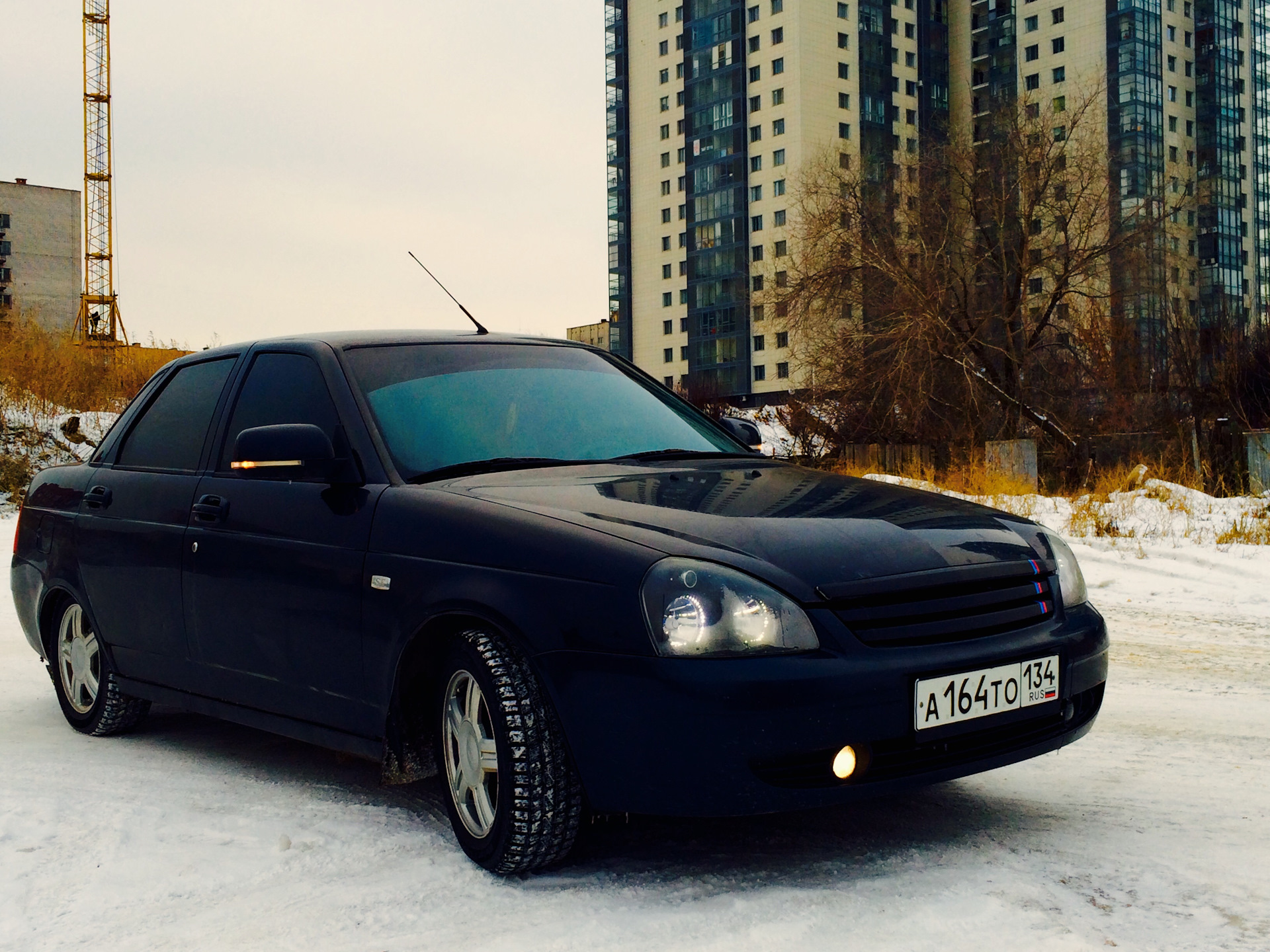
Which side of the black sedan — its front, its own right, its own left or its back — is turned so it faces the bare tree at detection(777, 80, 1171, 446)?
left

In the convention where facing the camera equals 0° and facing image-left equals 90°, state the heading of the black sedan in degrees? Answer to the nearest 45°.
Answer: approximately 315°
